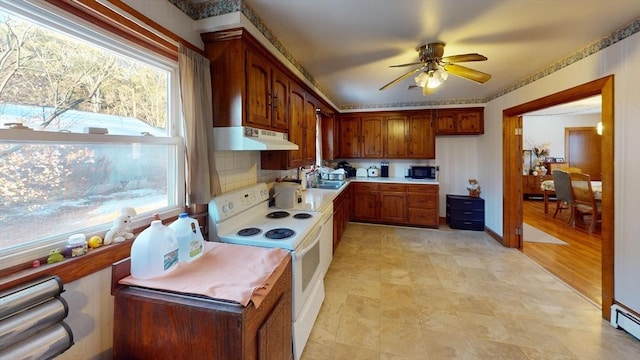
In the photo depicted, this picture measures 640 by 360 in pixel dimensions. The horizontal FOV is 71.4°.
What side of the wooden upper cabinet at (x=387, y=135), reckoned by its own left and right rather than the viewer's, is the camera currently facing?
front

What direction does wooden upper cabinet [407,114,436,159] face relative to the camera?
toward the camera

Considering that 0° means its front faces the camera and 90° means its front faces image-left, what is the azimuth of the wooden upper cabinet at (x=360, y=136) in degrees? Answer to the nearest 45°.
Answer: approximately 0°

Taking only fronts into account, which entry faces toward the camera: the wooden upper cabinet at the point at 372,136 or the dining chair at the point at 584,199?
the wooden upper cabinet

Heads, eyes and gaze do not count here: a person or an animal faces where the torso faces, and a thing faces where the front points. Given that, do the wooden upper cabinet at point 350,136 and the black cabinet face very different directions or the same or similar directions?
same or similar directions

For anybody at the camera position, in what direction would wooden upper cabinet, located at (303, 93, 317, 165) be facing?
facing to the right of the viewer

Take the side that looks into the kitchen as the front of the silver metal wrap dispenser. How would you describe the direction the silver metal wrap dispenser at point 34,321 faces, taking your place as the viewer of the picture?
facing the viewer and to the right of the viewer

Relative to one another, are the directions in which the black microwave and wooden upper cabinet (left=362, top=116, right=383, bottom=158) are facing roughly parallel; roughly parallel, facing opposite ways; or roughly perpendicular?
roughly parallel

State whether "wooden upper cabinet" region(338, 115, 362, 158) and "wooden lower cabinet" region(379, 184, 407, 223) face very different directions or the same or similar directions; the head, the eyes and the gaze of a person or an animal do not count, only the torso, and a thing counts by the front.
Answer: same or similar directions

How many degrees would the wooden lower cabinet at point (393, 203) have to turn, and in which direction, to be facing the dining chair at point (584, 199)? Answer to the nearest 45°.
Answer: approximately 90° to its left

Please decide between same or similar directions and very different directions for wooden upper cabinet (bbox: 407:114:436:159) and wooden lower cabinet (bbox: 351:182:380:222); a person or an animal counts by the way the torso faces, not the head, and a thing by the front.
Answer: same or similar directions

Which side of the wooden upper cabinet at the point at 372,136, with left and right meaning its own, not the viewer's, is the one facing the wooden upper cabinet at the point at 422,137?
left

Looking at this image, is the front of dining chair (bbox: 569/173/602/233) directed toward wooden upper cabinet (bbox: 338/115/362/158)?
no

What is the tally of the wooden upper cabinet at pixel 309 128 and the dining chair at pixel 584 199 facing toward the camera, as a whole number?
0
